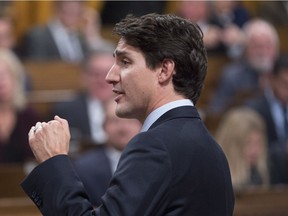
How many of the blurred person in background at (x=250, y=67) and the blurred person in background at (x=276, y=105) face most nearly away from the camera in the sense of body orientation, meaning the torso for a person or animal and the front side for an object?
0

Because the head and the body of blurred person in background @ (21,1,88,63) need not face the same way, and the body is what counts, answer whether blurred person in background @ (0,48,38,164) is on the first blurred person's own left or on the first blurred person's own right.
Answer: on the first blurred person's own right

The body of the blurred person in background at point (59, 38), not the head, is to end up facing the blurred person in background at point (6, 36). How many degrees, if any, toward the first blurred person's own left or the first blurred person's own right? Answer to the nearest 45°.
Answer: approximately 90° to the first blurred person's own right

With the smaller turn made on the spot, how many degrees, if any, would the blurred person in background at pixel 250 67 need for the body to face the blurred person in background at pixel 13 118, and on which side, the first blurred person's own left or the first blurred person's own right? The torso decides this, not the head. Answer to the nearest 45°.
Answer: approximately 45° to the first blurred person's own right

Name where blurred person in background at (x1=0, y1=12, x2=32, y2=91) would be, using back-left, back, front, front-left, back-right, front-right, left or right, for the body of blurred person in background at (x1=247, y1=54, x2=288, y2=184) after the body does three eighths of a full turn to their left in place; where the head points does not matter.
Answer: left

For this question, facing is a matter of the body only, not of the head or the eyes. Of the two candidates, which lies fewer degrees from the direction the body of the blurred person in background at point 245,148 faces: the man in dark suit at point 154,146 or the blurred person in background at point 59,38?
the man in dark suit

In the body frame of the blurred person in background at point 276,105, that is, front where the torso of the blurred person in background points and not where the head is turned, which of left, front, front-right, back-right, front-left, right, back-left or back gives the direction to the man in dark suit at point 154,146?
front-right

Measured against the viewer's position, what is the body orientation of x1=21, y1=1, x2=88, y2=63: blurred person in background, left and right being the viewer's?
facing the viewer and to the right of the viewer

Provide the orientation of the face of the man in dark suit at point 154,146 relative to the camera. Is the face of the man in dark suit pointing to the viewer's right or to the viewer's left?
to the viewer's left

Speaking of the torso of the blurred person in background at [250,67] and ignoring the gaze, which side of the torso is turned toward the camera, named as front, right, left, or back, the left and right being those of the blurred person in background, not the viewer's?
front

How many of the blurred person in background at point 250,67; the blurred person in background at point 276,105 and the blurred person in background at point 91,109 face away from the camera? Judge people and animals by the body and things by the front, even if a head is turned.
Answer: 0

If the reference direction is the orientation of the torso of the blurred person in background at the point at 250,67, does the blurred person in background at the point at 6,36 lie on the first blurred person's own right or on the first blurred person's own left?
on the first blurred person's own right

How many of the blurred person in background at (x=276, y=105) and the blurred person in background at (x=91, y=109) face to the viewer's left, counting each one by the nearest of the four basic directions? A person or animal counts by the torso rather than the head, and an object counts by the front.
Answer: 0

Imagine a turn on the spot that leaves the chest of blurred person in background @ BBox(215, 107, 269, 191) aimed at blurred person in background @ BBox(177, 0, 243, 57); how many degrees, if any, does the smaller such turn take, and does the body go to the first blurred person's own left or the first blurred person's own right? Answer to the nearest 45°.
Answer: approximately 135° to the first blurred person's own left

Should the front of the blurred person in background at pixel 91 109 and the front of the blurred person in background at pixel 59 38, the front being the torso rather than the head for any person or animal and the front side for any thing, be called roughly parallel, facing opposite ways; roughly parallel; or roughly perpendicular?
roughly parallel

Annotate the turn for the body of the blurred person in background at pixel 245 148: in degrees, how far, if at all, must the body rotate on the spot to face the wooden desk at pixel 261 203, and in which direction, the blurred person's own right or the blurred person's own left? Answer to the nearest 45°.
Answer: approximately 45° to the blurred person's own right
